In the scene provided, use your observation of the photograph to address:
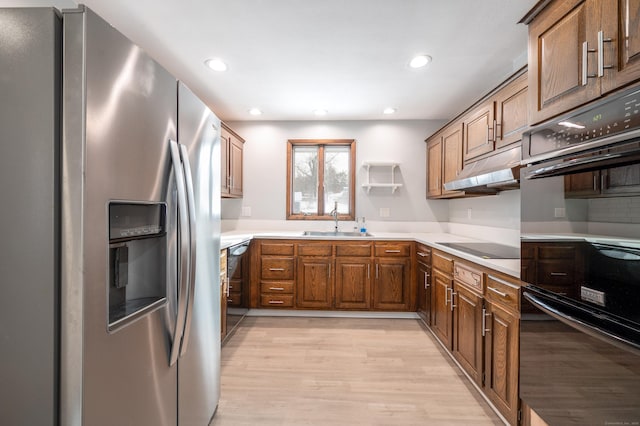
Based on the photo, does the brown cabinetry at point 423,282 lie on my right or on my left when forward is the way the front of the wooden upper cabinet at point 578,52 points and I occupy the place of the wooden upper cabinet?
on my right

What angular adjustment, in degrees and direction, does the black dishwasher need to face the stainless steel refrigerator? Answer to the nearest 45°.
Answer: approximately 90° to its right

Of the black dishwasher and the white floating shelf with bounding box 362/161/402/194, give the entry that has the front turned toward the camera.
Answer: the white floating shelf

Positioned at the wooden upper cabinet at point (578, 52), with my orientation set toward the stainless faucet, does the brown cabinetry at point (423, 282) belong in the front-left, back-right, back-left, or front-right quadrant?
front-right

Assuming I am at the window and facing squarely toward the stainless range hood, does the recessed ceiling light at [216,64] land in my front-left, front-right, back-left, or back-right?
front-right

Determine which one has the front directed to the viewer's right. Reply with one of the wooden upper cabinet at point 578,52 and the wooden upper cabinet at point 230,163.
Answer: the wooden upper cabinet at point 230,163

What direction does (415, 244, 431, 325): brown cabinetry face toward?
to the viewer's left

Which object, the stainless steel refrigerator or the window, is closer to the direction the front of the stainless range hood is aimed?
the stainless steel refrigerator

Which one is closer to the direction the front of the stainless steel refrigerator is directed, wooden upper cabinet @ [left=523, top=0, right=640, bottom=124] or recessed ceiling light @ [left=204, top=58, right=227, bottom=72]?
the wooden upper cabinet

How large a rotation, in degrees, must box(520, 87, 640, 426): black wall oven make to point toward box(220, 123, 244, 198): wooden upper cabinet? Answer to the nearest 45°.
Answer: approximately 45° to its right

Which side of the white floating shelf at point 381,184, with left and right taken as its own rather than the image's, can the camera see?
front

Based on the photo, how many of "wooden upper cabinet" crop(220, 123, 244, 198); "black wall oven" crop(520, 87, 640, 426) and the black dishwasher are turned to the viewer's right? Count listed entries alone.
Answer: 2

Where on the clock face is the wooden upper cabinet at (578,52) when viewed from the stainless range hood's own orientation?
The wooden upper cabinet is roughly at 10 o'clock from the stainless range hood.

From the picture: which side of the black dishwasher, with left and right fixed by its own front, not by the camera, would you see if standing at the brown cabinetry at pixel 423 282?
front

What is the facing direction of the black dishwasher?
to the viewer's right
